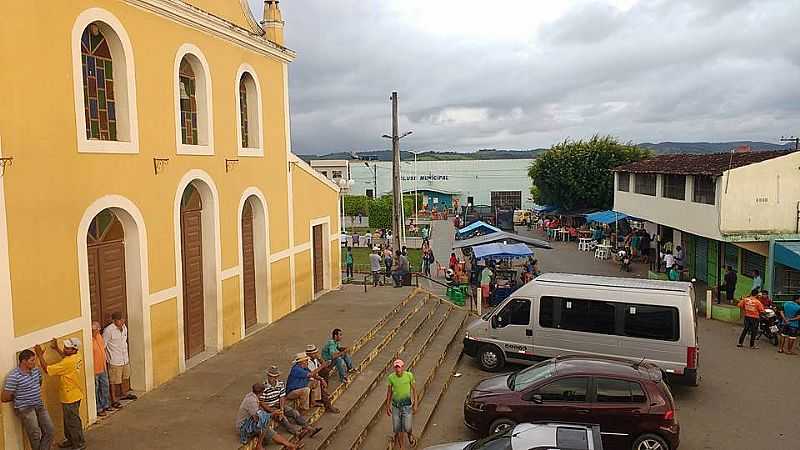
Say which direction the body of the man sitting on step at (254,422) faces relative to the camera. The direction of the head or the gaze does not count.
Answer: to the viewer's right

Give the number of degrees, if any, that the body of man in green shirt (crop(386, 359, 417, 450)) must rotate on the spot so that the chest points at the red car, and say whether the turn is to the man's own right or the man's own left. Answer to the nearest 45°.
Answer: approximately 90° to the man's own left

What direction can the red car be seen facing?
to the viewer's left

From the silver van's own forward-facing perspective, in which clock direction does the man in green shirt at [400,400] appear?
The man in green shirt is roughly at 10 o'clock from the silver van.

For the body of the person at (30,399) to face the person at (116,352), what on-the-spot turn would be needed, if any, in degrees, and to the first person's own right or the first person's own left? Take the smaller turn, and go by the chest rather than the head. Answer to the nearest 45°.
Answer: approximately 90° to the first person's own left

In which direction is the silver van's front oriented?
to the viewer's left

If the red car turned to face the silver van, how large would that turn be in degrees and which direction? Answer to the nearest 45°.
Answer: approximately 90° to its right

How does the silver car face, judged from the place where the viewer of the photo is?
facing to the left of the viewer

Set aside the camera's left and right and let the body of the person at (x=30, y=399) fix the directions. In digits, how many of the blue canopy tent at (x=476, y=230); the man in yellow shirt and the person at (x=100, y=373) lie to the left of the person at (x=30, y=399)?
3
